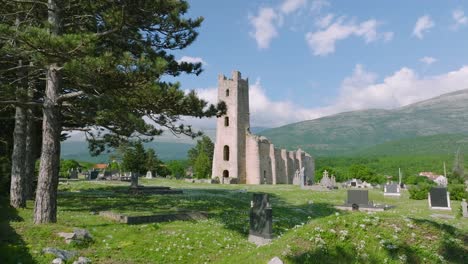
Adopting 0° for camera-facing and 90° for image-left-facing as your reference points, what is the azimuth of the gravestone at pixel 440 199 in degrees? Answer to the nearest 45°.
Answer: approximately 0°

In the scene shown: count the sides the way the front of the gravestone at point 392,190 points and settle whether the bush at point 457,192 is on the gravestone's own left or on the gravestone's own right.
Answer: on the gravestone's own left

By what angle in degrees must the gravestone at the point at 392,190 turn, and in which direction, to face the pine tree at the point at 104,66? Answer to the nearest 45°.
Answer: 0° — it already faces it

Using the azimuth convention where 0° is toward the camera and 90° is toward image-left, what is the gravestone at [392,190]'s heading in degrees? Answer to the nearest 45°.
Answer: approximately 0°

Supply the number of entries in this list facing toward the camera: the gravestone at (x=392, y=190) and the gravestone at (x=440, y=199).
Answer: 2

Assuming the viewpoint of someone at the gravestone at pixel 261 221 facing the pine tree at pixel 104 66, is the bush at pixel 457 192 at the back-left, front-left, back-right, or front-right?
back-right

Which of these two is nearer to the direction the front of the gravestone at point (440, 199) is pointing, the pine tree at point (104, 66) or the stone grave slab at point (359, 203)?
the pine tree

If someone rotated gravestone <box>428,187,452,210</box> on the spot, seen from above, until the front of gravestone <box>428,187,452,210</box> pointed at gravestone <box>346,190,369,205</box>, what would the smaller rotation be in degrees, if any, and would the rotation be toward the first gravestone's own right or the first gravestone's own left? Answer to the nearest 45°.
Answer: approximately 90° to the first gravestone's own right

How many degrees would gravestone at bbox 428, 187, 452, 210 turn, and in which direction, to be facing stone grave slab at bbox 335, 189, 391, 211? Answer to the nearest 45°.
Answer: approximately 90° to its right

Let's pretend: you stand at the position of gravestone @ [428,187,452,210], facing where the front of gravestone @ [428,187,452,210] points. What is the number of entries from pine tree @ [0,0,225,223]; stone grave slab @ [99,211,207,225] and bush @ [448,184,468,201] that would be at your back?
1

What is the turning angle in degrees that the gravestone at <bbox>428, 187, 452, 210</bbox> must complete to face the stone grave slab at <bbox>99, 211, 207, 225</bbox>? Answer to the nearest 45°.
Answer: approximately 45° to its right
